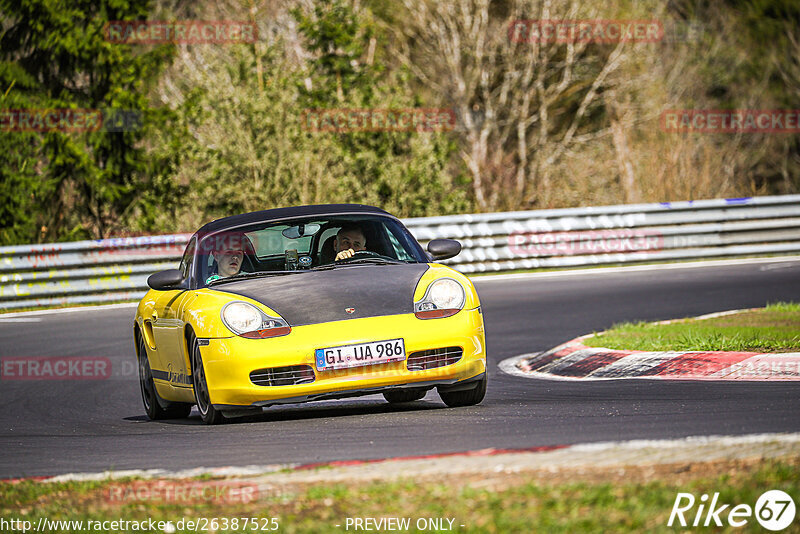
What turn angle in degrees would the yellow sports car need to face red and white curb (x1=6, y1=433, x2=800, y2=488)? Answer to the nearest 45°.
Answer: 0° — it already faces it

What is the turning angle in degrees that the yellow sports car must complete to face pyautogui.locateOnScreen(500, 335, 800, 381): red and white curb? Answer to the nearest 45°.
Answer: approximately 135° to its left

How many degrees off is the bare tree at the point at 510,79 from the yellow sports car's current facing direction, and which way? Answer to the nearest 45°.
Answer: approximately 180°

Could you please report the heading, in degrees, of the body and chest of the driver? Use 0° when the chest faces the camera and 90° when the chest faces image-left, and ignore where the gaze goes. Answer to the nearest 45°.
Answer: approximately 0°

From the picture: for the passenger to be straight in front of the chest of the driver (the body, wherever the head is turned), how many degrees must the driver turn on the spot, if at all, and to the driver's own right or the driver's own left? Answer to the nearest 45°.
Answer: approximately 90° to the driver's own right

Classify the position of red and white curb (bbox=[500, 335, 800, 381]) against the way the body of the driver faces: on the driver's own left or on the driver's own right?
on the driver's own left

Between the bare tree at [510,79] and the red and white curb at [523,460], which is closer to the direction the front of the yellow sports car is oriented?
the red and white curb

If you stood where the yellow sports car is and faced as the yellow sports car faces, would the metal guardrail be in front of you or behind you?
behind

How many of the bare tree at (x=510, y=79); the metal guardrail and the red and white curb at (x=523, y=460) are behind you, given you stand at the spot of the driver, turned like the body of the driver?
2

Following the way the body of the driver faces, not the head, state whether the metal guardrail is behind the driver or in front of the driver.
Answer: behind
